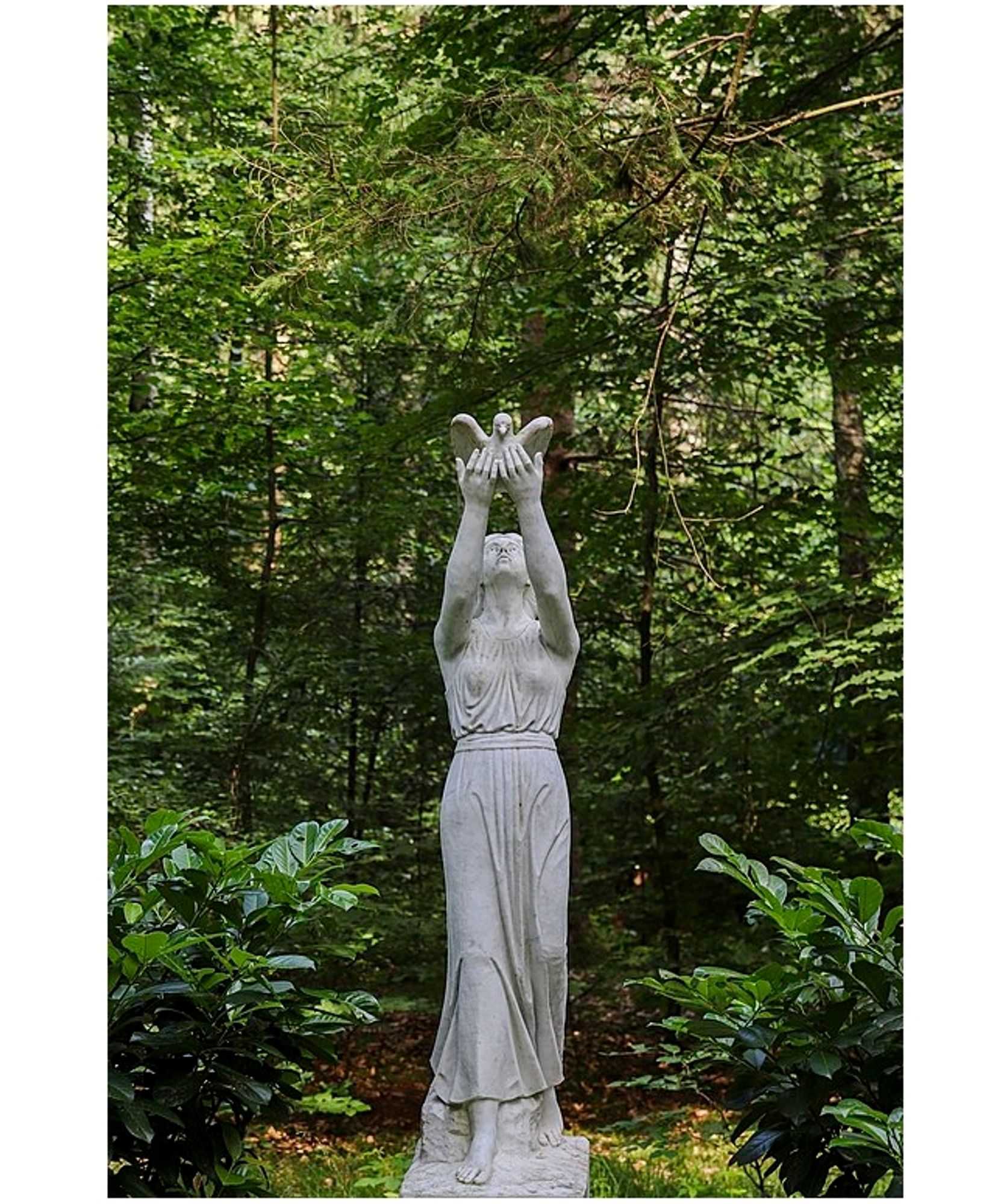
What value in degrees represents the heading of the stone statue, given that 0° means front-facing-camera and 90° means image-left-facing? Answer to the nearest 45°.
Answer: approximately 0°

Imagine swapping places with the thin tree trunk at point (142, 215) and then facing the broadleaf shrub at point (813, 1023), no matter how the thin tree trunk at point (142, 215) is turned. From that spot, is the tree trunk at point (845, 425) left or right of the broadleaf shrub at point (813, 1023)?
left

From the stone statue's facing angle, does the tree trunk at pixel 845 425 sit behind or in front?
behind

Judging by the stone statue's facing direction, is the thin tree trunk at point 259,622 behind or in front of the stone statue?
behind

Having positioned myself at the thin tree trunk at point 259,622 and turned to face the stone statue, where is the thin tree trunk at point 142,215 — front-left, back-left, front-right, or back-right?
back-right
